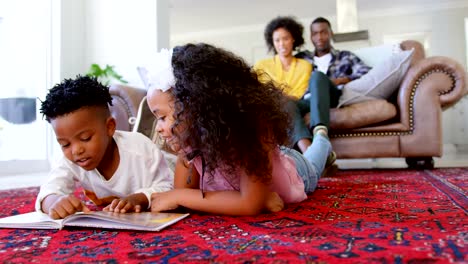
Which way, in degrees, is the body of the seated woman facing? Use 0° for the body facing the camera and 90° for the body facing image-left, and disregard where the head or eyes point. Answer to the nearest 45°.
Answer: approximately 0°

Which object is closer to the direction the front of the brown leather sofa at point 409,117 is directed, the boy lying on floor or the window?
the boy lying on floor

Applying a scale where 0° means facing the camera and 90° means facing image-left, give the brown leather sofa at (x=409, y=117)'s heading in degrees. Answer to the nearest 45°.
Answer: approximately 0°

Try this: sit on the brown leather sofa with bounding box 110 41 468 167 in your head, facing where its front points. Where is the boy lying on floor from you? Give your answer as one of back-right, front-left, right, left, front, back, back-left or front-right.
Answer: front-right

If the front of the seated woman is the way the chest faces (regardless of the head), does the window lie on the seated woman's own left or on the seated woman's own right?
on the seated woman's own right

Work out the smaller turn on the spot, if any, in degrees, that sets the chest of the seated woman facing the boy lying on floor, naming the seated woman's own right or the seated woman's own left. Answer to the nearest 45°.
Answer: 0° — they already face them

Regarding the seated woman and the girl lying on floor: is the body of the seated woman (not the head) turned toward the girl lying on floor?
yes

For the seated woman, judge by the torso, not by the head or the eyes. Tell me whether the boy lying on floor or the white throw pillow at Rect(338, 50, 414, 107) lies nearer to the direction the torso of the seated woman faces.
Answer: the boy lying on floor

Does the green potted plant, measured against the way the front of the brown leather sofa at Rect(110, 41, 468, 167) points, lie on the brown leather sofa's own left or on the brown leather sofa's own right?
on the brown leather sofa's own right

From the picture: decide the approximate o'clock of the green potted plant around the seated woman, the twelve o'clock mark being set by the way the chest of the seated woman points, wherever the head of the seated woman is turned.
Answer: The green potted plant is roughly at 3 o'clock from the seated woman.

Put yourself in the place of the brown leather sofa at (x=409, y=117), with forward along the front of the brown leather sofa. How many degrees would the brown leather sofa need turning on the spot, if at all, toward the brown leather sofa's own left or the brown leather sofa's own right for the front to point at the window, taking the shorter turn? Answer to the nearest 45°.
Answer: approximately 90° to the brown leather sofa's own right

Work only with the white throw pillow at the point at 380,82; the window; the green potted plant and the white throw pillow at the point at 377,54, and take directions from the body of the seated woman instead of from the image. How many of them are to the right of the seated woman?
2
